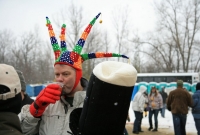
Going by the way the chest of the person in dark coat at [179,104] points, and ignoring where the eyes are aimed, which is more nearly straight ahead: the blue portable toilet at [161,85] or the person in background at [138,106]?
the blue portable toilet

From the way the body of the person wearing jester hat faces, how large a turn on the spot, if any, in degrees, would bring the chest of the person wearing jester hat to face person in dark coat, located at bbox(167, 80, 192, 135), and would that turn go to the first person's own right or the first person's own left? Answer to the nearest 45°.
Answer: approximately 180°

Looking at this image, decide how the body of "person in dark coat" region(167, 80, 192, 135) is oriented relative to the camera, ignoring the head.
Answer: away from the camera

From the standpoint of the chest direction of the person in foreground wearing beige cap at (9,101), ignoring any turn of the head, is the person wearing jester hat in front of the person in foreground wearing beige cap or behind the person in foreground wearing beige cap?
in front

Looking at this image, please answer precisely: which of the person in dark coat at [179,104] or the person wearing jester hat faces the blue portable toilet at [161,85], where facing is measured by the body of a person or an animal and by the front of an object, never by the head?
the person in dark coat

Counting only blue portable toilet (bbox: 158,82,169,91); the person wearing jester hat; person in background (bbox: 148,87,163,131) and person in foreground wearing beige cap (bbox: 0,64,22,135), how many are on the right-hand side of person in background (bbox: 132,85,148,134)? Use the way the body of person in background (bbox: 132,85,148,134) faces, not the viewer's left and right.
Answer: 2

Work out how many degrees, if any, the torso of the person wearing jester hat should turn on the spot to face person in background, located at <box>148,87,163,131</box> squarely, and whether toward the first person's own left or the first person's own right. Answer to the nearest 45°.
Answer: approximately 180°

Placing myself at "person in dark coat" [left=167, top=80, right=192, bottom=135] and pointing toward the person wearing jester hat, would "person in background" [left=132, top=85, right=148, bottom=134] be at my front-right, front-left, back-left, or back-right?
back-right
